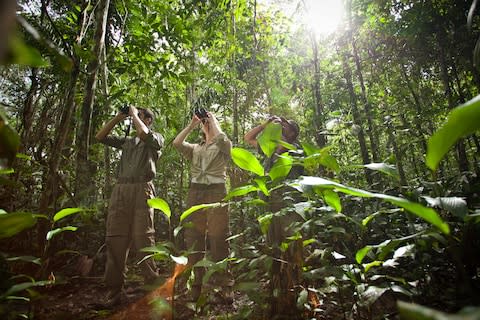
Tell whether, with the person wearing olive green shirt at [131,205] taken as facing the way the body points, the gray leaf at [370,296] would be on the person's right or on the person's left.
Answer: on the person's left

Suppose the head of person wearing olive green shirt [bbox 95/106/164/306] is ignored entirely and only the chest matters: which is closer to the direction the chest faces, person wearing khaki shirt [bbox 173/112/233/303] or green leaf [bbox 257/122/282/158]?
the green leaf

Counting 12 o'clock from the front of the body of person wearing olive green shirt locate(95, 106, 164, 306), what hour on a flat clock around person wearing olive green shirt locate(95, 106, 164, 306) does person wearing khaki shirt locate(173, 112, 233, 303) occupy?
person wearing khaki shirt locate(173, 112, 233, 303) is roughly at 8 o'clock from person wearing olive green shirt locate(95, 106, 164, 306).

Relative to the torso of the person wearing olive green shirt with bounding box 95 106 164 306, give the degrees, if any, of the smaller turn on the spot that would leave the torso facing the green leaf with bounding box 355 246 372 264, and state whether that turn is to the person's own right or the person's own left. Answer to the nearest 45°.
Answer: approximately 90° to the person's own left

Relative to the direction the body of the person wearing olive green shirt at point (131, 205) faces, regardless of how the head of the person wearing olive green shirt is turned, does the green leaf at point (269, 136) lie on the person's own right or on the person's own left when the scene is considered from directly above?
on the person's own left

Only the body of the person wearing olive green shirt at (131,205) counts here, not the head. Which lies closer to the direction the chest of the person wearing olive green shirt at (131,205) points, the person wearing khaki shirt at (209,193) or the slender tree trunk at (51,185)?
the slender tree trunk

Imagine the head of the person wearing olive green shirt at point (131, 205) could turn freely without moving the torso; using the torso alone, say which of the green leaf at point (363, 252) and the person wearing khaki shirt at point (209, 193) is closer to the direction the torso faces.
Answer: the green leaf

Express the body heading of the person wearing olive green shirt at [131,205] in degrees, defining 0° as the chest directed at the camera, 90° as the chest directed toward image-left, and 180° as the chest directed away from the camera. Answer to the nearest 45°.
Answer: approximately 45°
